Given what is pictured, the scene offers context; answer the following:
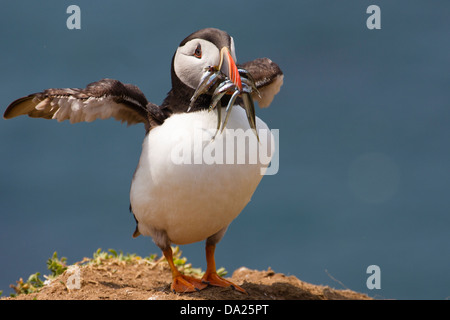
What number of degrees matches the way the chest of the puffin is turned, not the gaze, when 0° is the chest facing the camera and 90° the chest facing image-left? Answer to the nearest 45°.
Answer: approximately 315°
